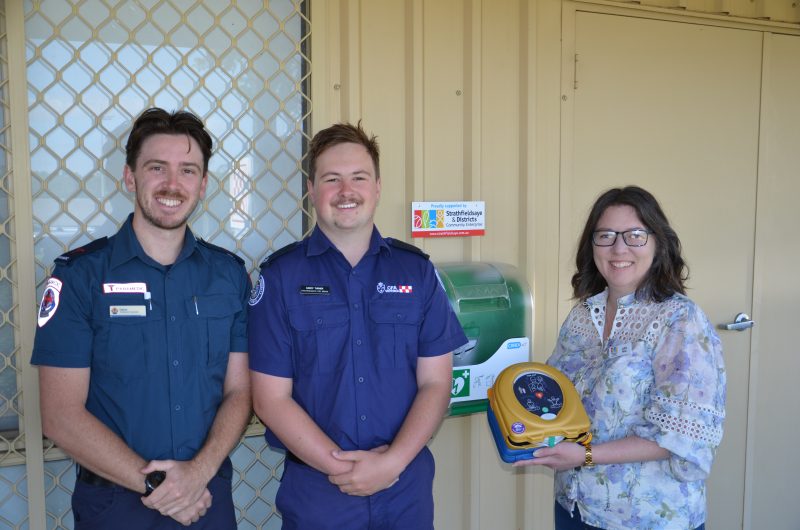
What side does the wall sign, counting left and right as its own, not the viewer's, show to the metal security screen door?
right

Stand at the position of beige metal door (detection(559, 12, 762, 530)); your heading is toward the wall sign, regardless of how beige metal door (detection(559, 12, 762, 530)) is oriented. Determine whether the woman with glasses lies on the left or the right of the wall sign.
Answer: left

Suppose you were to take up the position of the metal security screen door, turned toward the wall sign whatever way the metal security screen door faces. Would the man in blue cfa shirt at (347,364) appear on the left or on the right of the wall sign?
right

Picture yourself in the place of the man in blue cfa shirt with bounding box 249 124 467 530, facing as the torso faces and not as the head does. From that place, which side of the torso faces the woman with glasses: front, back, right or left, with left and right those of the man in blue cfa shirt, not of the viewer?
left

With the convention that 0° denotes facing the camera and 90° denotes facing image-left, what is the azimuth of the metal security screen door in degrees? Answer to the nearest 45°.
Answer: approximately 0°

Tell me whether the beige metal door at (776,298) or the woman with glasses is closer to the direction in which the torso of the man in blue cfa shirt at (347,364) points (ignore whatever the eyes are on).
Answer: the woman with glasses

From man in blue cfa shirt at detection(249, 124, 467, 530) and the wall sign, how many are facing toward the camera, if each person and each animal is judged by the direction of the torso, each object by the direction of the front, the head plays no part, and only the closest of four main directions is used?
2

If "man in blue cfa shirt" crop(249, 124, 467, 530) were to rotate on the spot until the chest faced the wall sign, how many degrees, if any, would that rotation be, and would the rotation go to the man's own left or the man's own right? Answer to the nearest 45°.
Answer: approximately 135° to the man's own left

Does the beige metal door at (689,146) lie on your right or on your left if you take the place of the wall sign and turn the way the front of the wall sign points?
on your left
